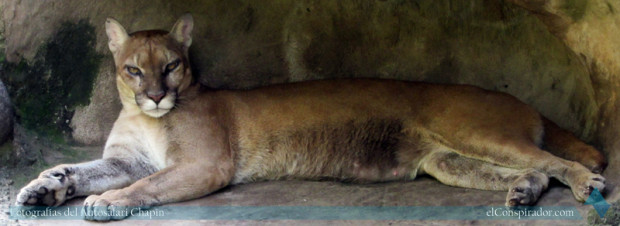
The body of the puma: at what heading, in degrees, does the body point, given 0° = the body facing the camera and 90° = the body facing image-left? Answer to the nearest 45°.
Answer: approximately 90°
